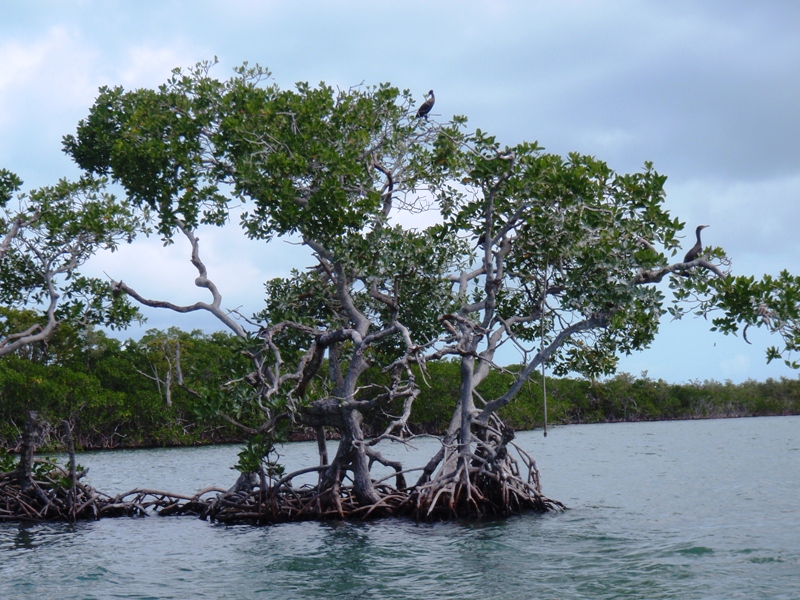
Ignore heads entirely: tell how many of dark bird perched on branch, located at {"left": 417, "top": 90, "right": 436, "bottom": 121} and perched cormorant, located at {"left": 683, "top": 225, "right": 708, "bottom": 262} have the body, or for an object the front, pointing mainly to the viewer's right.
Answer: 2

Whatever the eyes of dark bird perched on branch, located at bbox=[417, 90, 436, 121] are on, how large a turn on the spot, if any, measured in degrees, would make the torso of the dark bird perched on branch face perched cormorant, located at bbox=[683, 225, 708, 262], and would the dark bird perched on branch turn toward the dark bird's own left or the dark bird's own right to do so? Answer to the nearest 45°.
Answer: approximately 45° to the dark bird's own right

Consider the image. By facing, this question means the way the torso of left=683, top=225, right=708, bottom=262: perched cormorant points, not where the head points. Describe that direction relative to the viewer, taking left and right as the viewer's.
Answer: facing to the right of the viewer

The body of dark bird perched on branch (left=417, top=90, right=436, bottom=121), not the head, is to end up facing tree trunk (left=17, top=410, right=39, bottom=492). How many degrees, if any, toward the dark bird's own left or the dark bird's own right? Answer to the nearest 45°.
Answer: approximately 180°

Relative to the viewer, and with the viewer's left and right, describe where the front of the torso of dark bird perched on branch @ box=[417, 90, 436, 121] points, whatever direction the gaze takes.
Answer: facing to the right of the viewer

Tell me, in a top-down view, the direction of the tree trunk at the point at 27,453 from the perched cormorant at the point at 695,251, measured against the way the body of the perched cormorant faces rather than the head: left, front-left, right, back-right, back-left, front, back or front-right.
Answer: back

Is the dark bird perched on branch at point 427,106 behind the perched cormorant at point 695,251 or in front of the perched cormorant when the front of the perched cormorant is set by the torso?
behind
